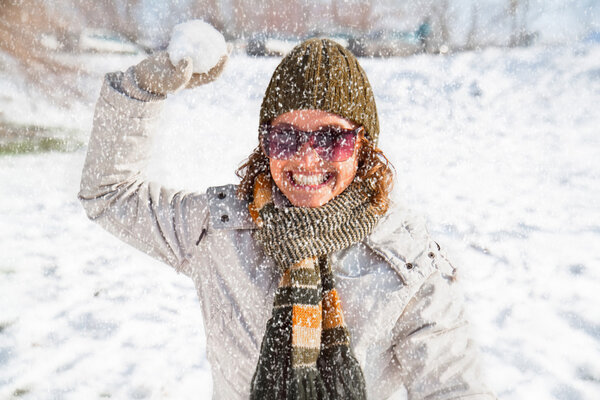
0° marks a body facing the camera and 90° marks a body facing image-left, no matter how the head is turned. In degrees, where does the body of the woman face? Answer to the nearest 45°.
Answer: approximately 0°
